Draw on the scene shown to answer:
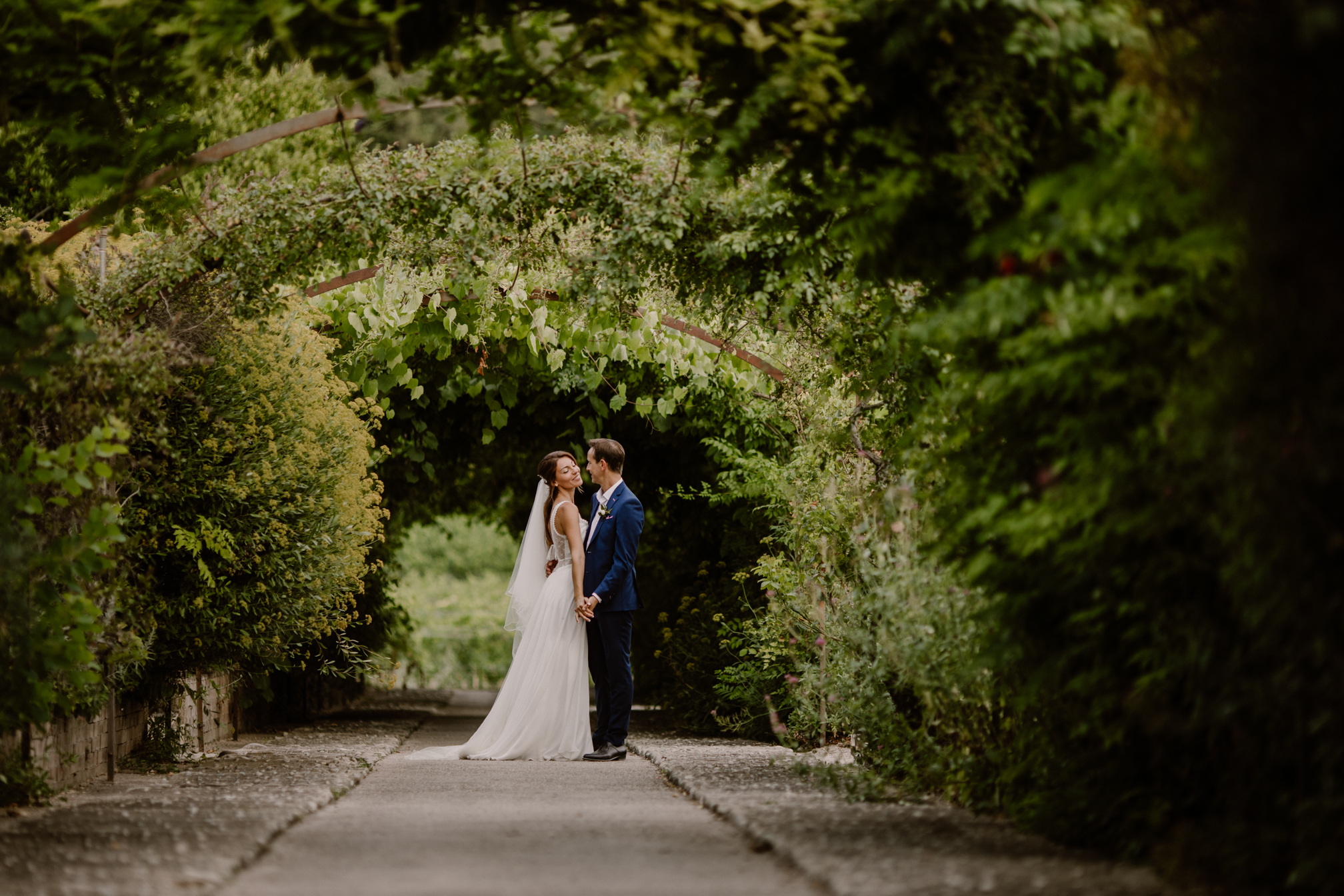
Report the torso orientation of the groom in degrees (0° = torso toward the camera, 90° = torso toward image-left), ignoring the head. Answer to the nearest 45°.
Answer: approximately 90°

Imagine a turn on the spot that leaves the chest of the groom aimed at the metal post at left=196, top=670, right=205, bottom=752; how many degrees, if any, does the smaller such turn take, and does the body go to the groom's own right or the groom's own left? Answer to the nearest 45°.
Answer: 0° — they already face it

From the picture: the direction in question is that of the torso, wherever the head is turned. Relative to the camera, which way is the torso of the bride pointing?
to the viewer's right

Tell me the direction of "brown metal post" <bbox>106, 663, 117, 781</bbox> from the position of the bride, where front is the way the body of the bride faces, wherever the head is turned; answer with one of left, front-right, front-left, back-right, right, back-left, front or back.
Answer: back-right

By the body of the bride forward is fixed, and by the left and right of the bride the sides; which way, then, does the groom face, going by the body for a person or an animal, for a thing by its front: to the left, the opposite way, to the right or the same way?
the opposite way

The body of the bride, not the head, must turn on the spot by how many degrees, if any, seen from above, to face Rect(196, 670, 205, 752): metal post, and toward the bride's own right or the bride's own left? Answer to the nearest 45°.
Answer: approximately 180°

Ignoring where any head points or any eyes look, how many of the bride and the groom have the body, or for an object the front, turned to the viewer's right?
1

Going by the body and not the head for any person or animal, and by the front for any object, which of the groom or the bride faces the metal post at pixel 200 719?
the groom
